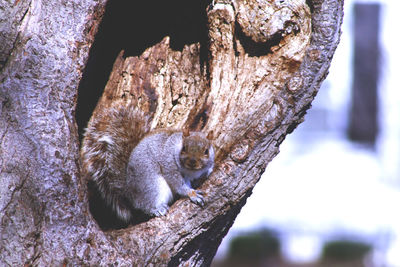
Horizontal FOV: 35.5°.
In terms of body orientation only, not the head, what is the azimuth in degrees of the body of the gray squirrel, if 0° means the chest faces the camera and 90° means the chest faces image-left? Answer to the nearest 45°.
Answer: approximately 315°
